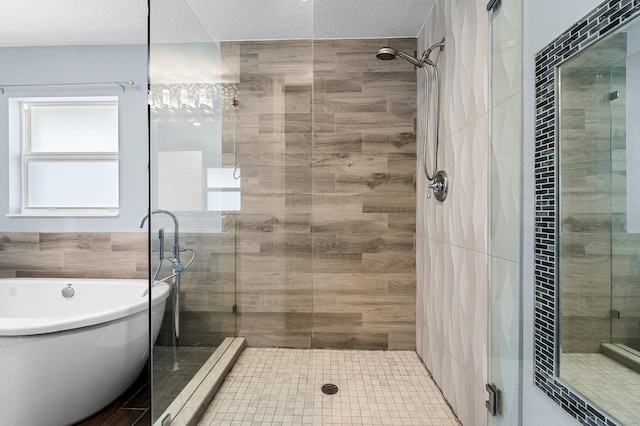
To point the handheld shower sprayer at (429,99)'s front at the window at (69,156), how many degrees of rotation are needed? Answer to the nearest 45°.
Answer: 0° — it already faces it

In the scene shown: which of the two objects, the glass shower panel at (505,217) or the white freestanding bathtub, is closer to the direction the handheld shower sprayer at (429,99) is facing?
the white freestanding bathtub

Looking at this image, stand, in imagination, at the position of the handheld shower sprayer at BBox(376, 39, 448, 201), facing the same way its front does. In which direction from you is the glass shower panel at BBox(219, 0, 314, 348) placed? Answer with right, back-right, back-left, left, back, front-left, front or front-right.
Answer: front-left

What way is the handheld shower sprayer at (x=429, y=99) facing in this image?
to the viewer's left

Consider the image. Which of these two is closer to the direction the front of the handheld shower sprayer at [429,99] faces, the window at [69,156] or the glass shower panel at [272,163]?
the window

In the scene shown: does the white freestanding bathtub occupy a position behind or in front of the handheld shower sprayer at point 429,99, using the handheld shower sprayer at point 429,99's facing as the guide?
in front

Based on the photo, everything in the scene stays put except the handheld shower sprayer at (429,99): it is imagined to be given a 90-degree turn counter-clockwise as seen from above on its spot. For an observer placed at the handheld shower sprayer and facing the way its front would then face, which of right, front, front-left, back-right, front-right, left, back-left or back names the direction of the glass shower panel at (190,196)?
front-right

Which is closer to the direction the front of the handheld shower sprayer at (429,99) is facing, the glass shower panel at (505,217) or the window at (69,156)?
the window

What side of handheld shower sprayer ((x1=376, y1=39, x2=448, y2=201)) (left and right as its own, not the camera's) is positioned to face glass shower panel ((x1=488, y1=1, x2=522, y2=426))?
left
